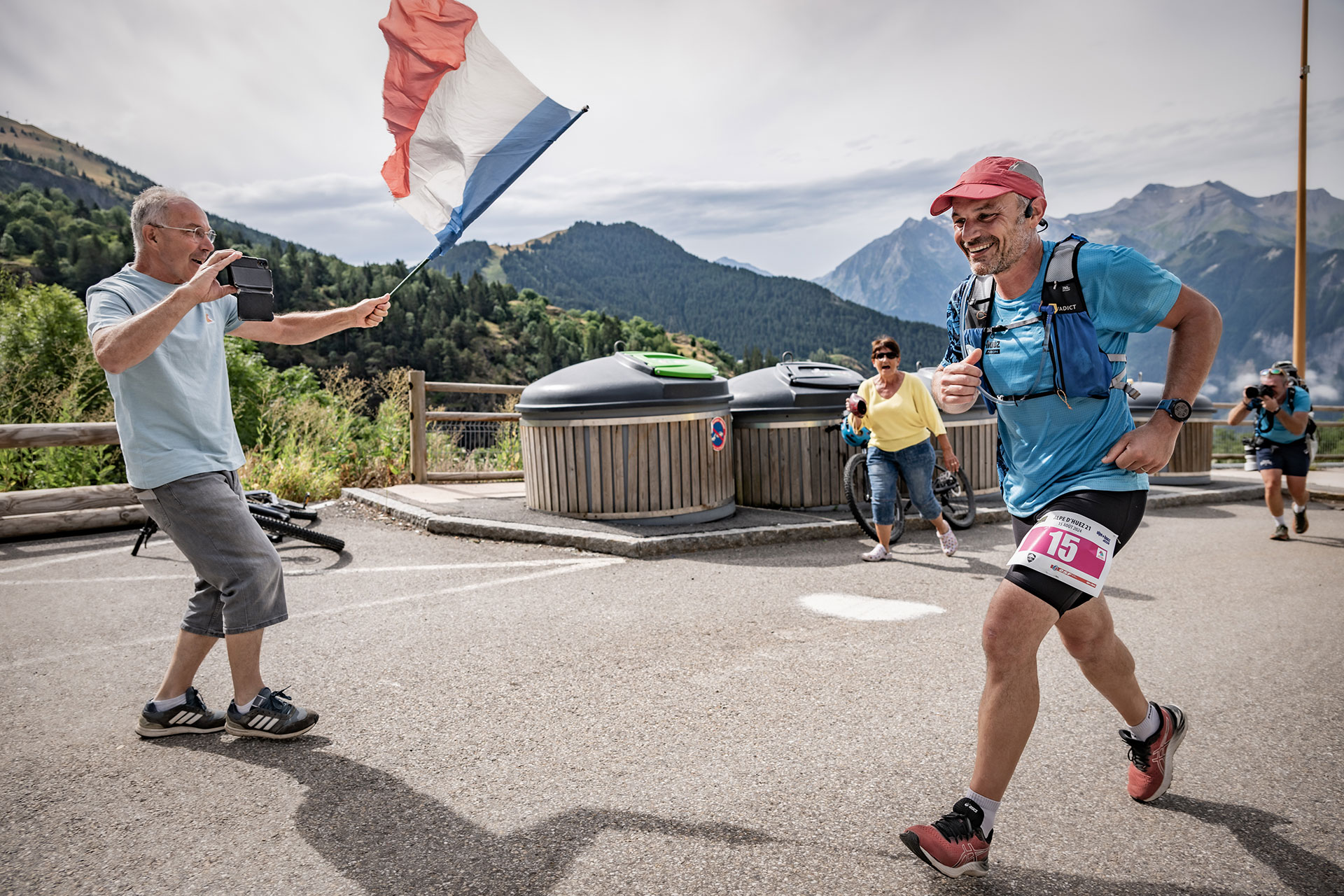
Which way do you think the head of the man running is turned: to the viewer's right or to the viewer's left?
to the viewer's left

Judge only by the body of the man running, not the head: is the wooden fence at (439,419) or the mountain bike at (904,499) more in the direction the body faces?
the wooden fence

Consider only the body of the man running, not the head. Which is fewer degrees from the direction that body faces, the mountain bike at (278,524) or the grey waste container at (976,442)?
the mountain bike

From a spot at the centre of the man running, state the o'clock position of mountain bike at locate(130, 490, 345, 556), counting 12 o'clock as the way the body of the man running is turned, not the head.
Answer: The mountain bike is roughly at 2 o'clock from the man running.

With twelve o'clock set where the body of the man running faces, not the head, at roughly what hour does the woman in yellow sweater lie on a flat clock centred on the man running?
The woman in yellow sweater is roughly at 4 o'clock from the man running.

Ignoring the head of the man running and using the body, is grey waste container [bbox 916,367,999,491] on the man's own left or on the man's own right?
on the man's own right

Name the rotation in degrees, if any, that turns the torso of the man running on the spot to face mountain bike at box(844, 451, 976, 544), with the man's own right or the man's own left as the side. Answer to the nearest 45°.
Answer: approximately 135° to the man's own right

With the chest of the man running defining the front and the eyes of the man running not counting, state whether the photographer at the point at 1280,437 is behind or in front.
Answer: behind

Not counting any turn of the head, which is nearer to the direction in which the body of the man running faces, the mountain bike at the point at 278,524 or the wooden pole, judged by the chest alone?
the mountain bike

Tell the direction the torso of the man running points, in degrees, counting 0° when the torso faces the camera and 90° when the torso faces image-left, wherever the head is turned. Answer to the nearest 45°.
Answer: approximately 45°

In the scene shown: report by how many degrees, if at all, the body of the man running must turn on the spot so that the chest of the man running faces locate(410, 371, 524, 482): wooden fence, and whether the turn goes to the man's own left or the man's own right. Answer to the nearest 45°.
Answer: approximately 90° to the man's own right

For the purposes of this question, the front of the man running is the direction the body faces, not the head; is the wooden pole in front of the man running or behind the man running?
behind

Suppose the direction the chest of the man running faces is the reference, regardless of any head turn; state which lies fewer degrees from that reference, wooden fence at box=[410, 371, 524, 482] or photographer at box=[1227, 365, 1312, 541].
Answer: the wooden fence
